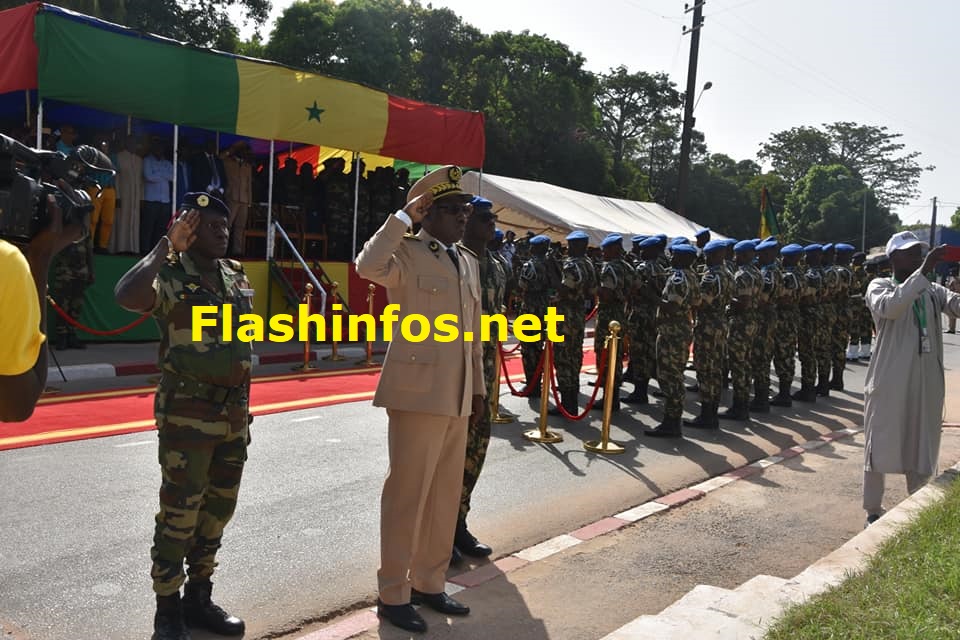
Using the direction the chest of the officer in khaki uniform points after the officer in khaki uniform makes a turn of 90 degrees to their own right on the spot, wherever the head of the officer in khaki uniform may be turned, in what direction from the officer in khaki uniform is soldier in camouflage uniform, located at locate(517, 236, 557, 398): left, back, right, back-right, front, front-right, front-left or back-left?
back-right

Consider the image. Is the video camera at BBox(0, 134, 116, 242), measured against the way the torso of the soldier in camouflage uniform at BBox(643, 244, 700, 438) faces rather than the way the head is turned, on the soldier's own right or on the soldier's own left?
on the soldier's own left

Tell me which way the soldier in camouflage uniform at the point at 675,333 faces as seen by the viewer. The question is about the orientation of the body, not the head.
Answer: to the viewer's left

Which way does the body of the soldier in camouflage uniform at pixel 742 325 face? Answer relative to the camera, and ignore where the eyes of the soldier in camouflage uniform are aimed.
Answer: to the viewer's left

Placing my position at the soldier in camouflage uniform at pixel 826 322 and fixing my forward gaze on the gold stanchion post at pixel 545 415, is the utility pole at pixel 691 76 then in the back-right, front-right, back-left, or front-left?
back-right

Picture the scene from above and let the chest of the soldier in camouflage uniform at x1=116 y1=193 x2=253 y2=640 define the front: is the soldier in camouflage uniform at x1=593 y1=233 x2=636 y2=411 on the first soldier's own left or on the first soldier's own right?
on the first soldier's own left

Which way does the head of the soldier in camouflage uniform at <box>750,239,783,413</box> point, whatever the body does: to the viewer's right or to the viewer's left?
to the viewer's left

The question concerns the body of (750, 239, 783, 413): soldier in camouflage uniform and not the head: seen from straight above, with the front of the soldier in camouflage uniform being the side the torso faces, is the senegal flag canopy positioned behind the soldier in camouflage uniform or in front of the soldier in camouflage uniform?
in front

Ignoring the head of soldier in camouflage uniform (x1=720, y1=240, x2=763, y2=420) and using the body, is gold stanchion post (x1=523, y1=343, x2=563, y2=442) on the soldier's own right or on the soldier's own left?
on the soldier's own left

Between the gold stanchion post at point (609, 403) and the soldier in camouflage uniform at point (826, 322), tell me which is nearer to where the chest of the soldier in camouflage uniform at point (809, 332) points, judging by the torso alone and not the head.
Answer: the gold stanchion post

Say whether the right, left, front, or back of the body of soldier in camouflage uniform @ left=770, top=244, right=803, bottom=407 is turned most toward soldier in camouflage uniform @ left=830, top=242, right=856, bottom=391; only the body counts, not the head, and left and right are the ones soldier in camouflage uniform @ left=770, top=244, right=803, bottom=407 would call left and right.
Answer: right

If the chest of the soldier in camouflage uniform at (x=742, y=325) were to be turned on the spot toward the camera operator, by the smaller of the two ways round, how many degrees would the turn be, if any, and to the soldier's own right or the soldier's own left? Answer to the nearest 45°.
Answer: approximately 90° to the soldier's own left

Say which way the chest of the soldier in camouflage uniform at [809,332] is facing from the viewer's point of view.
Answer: to the viewer's left
